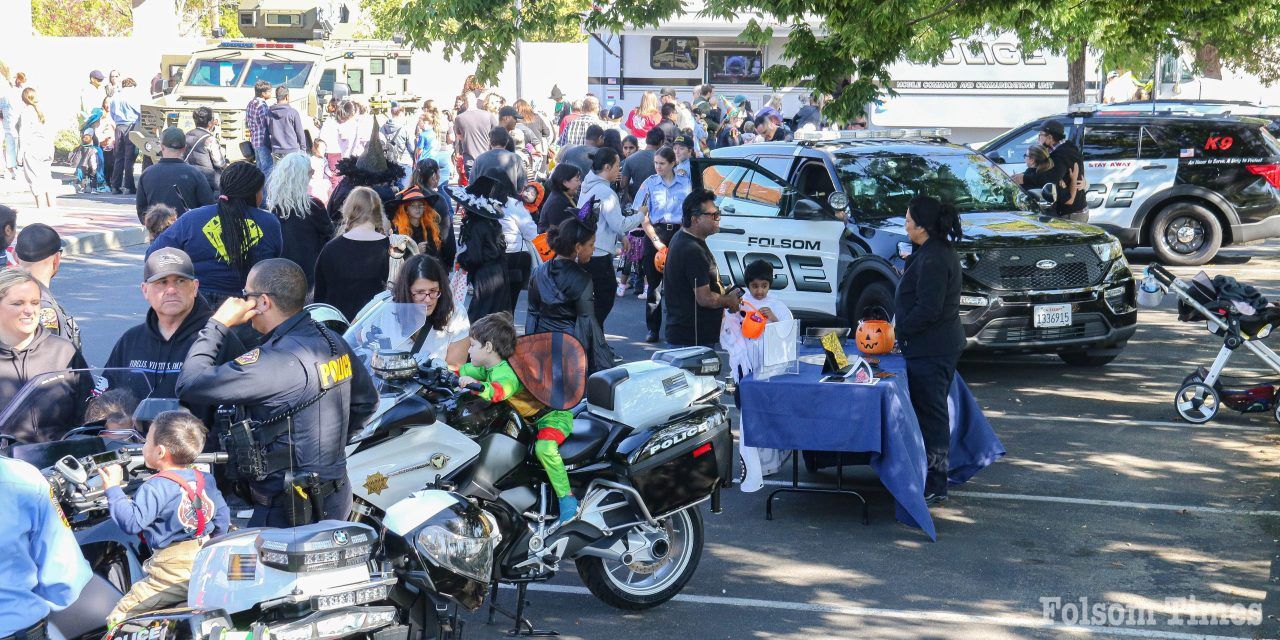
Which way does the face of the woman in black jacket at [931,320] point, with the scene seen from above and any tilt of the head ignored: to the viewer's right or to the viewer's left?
to the viewer's left

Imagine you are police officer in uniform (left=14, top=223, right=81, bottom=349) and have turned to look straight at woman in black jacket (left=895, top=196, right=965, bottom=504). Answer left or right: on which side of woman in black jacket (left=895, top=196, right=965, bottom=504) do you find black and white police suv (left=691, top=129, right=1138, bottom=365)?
left

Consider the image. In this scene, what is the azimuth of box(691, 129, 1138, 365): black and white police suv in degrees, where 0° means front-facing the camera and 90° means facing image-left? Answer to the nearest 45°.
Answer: approximately 315°

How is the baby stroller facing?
to the viewer's right

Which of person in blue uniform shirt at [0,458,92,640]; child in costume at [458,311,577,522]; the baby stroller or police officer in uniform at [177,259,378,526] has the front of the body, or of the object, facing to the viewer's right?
the baby stroller

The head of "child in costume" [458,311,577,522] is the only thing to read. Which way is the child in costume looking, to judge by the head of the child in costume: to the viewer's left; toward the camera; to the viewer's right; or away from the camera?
to the viewer's left

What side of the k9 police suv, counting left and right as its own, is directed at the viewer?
left

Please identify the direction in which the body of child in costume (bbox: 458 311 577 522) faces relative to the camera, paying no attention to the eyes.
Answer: to the viewer's left

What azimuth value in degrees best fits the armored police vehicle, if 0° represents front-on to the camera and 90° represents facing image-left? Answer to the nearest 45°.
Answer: approximately 45°

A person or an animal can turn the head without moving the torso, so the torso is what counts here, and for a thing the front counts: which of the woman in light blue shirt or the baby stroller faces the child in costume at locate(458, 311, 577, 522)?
the woman in light blue shirt

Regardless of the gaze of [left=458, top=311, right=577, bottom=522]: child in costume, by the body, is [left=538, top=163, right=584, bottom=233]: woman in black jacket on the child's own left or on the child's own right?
on the child's own right

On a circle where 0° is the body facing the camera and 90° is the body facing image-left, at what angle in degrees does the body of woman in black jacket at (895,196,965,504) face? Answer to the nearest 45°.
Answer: approximately 90°

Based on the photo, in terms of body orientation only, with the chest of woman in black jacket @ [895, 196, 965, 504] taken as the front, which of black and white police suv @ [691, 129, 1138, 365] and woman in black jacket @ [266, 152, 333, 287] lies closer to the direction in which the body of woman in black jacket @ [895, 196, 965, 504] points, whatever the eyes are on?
the woman in black jacket
